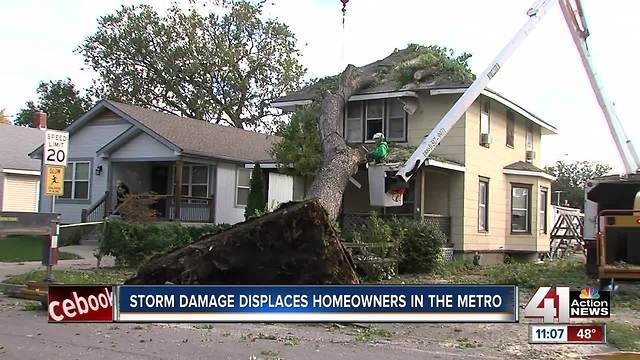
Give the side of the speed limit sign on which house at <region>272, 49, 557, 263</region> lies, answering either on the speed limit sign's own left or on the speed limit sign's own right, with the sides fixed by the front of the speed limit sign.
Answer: on the speed limit sign's own left

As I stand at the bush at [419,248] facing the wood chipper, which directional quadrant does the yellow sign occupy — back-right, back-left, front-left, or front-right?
back-right

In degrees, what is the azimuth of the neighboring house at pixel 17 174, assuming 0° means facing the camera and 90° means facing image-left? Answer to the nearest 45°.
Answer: approximately 0°

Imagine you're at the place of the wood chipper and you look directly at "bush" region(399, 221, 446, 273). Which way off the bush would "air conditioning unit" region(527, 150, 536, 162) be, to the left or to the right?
right

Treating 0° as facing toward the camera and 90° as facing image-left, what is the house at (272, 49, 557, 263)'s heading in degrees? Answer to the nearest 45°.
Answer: approximately 45°

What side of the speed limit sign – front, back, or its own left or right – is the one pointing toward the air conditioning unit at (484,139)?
left

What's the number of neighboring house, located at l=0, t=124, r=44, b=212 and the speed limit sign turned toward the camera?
2

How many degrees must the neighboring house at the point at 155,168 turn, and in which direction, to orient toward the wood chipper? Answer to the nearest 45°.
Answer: approximately 90° to its left
